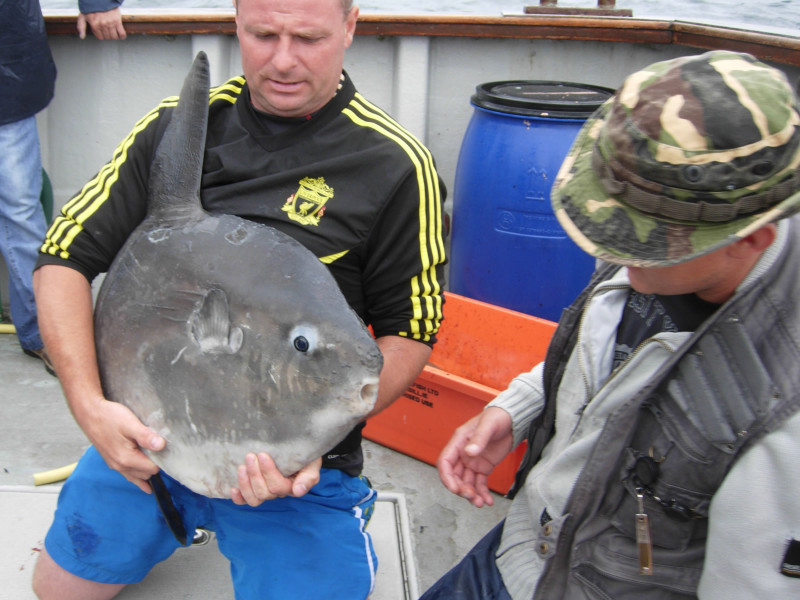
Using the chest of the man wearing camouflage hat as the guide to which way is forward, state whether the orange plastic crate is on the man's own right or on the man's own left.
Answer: on the man's own right

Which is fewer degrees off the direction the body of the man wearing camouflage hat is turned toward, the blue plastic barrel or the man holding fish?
the man holding fish

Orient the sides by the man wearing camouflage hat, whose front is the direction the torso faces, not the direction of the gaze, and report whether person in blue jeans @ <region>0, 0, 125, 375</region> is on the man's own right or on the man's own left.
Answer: on the man's own right

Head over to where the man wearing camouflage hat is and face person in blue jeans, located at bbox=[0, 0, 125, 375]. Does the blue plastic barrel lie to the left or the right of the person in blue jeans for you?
right

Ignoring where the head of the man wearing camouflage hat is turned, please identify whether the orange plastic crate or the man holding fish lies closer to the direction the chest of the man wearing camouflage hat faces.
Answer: the man holding fish

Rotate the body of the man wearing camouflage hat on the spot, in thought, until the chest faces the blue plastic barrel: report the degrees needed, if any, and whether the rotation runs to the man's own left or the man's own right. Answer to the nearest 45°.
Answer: approximately 135° to the man's own right

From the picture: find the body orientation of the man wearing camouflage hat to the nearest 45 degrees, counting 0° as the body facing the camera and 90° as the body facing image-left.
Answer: approximately 45°

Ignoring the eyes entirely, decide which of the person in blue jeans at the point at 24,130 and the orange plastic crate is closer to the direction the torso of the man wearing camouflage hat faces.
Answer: the person in blue jeans
